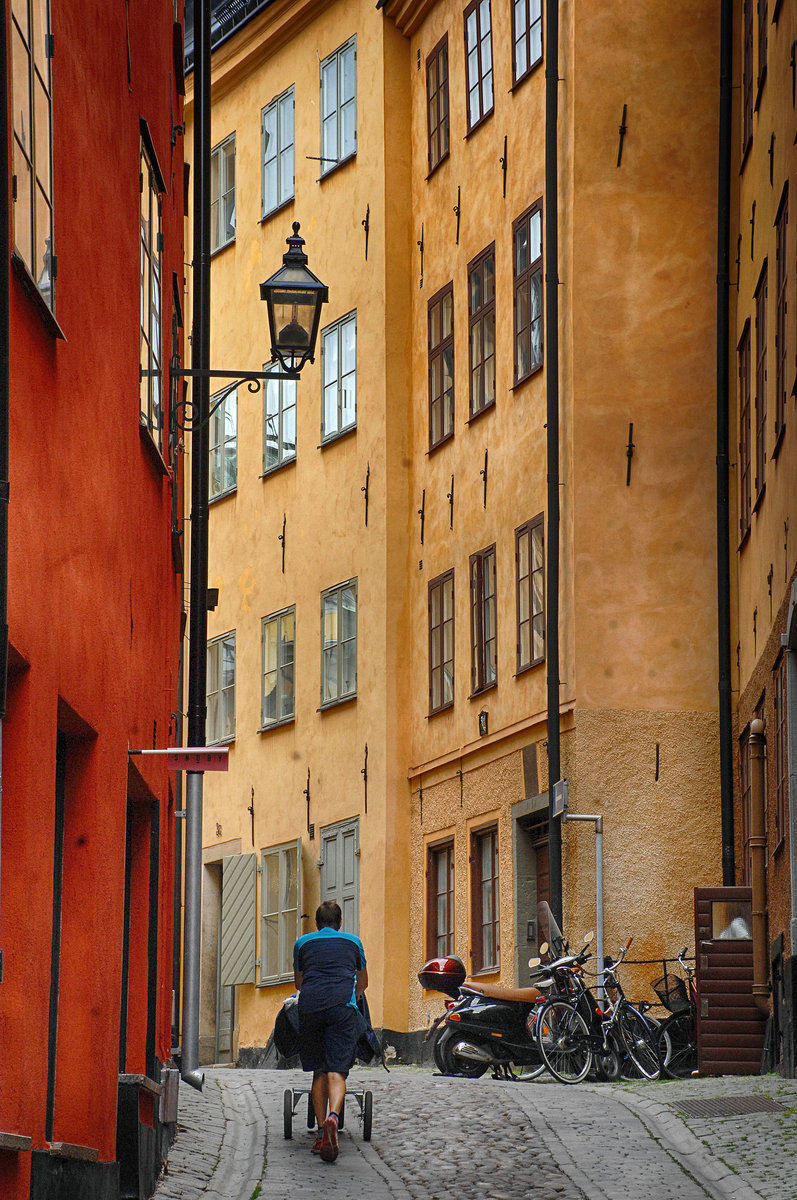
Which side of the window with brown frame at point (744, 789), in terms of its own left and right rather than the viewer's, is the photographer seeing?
left

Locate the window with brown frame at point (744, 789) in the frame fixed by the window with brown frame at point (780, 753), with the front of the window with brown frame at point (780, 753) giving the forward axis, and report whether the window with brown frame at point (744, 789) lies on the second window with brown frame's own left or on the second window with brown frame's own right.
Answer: on the second window with brown frame's own right

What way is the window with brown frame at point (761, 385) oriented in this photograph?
to the viewer's left

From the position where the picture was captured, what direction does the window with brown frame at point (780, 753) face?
facing to the left of the viewer

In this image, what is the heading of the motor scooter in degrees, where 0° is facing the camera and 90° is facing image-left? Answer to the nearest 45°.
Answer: approximately 270°

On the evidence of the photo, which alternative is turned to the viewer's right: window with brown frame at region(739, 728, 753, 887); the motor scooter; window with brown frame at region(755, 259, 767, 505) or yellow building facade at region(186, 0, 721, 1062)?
the motor scooter

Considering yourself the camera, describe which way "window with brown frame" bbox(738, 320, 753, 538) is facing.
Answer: facing to the left of the viewer

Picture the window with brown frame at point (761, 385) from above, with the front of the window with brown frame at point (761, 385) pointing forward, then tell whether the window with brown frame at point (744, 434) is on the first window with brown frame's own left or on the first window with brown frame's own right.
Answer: on the first window with brown frame's own right

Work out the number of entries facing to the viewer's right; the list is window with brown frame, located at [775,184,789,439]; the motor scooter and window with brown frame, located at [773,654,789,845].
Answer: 1

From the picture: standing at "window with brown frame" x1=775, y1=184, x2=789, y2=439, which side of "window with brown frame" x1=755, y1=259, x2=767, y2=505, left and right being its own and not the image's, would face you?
left

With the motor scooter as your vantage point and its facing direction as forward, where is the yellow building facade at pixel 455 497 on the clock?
The yellow building facade is roughly at 9 o'clock from the motor scooter.

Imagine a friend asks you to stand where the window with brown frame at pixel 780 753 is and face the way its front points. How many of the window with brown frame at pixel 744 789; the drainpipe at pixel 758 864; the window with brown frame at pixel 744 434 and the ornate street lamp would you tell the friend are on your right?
3

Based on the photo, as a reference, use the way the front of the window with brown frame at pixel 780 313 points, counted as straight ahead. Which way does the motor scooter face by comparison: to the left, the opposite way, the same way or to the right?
the opposite way

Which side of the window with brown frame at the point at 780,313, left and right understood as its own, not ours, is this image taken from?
left

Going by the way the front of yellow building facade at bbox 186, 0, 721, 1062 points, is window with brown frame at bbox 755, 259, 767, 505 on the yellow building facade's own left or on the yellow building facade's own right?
on the yellow building facade's own left

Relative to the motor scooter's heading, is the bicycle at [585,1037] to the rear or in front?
in front
